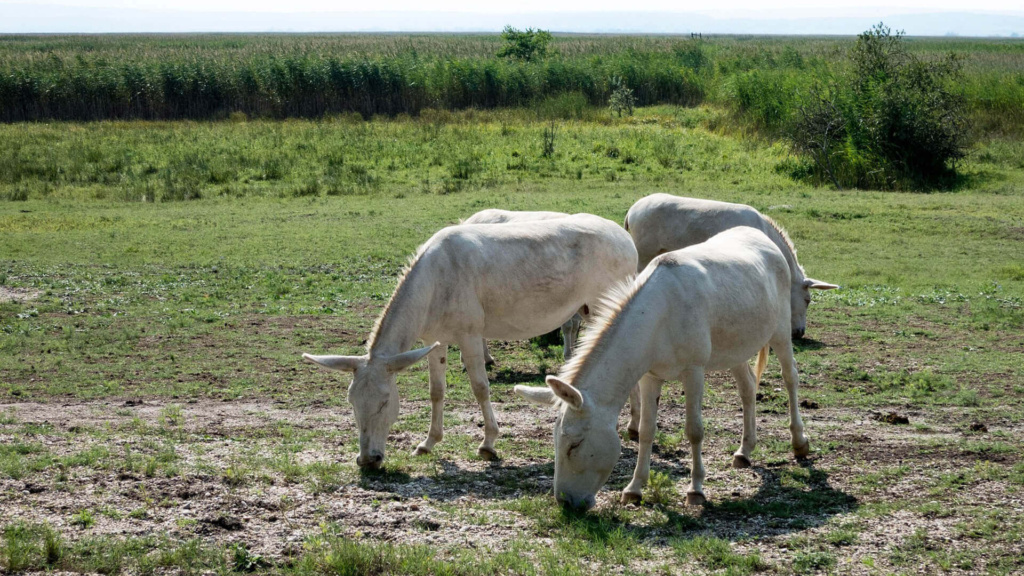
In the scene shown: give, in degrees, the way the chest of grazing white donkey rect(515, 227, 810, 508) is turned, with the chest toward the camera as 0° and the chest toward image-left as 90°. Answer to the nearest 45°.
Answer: approximately 45°

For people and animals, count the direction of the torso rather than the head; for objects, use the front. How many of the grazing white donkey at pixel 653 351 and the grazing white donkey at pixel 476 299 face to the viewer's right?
0

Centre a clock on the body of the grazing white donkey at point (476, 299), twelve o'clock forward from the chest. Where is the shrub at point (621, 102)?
The shrub is roughly at 5 o'clock from the grazing white donkey.

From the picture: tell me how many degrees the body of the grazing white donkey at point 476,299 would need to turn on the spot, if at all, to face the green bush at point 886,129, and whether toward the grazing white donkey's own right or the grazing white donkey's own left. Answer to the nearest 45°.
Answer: approximately 180°

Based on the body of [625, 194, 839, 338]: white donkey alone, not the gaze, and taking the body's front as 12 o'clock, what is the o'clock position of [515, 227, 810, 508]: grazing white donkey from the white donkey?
The grazing white donkey is roughly at 3 o'clock from the white donkey.

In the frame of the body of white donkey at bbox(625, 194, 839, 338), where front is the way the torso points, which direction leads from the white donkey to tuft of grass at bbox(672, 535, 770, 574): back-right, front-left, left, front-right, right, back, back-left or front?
right

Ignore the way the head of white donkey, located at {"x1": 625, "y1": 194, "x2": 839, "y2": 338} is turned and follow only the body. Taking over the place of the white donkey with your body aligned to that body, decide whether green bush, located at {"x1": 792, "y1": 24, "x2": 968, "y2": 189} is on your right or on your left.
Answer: on your left

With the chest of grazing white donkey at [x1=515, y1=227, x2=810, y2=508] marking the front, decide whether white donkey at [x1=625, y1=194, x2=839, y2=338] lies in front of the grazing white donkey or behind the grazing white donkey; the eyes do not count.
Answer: behind

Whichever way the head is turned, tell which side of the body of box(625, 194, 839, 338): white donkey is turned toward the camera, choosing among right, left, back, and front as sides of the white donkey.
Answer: right

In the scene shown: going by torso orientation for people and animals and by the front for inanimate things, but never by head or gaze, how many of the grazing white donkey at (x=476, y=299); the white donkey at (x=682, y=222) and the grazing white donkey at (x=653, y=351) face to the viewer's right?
1

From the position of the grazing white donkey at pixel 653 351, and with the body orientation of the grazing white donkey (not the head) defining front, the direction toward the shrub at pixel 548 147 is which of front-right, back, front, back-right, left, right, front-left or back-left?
back-right

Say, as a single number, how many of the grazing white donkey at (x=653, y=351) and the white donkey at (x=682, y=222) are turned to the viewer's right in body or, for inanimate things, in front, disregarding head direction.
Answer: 1

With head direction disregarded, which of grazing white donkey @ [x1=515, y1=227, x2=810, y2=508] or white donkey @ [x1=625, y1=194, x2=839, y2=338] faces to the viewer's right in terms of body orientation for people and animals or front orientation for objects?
the white donkey

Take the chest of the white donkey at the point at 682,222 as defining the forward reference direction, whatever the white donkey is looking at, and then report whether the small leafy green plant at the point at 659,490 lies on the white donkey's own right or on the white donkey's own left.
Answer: on the white donkey's own right
